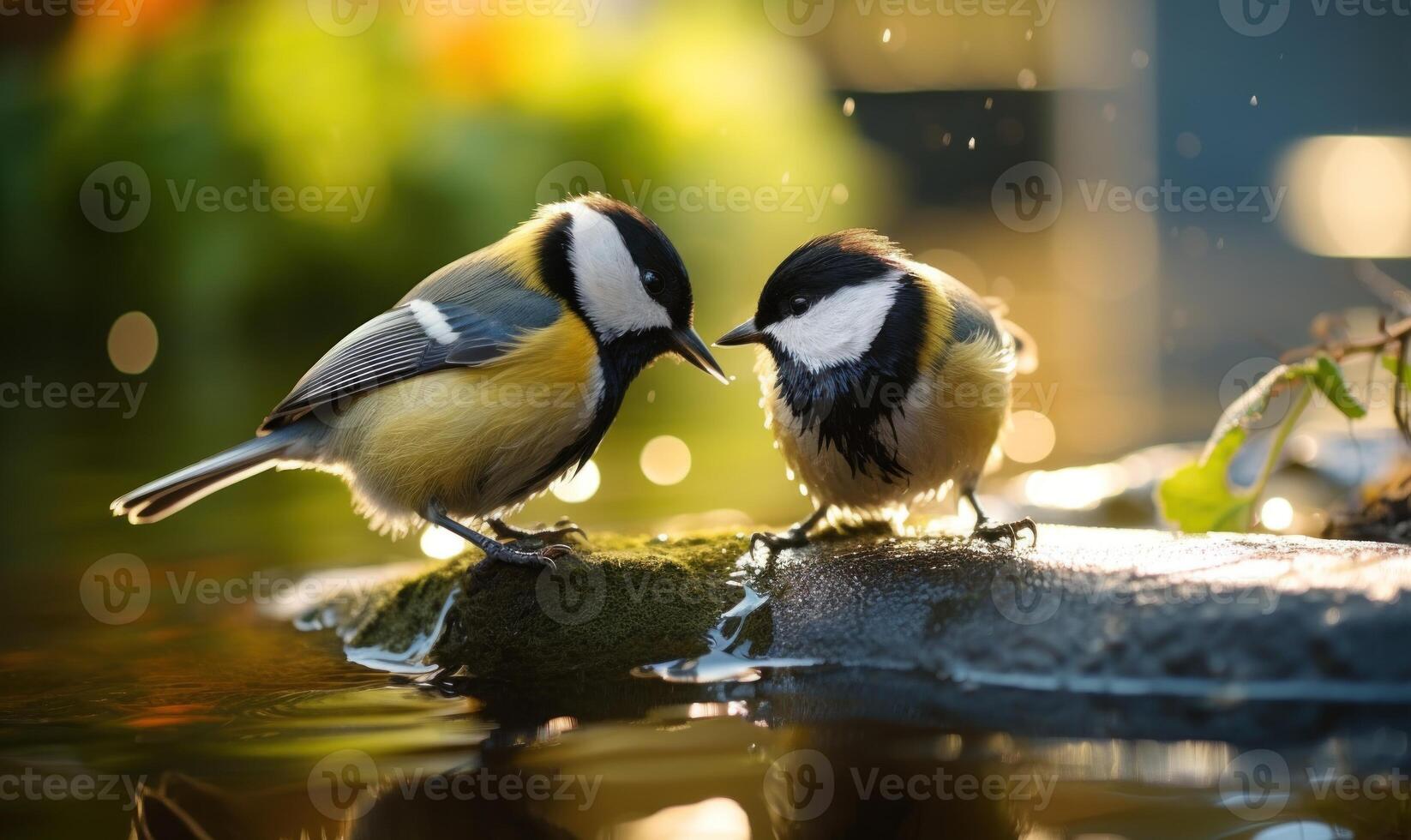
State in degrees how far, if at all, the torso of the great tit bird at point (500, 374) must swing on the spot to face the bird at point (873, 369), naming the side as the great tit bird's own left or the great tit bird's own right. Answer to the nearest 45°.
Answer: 0° — it already faces it

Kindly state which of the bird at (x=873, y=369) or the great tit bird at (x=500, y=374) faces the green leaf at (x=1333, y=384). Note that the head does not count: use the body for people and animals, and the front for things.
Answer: the great tit bird

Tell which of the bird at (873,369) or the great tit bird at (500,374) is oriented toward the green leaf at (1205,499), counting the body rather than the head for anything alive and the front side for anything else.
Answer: the great tit bird

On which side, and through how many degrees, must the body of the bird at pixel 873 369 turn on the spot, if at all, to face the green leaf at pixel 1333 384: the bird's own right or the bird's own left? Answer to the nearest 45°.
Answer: approximately 135° to the bird's own left

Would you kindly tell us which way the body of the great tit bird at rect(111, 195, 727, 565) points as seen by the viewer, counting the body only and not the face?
to the viewer's right

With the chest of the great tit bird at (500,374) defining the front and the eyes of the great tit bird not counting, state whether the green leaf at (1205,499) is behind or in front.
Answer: in front

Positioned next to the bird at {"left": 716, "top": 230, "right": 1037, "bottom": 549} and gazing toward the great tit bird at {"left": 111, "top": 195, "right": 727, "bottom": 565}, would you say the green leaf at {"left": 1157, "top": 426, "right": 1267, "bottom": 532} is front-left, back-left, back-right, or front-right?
back-right

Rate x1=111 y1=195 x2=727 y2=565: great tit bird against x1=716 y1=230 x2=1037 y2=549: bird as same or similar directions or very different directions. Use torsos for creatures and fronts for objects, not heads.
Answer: very different directions

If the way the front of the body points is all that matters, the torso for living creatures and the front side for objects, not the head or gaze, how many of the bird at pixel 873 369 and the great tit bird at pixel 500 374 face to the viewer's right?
1

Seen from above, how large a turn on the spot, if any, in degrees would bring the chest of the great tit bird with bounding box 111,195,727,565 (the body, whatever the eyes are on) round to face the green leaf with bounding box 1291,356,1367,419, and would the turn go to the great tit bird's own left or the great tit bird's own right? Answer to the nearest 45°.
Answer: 0° — it already faces it
